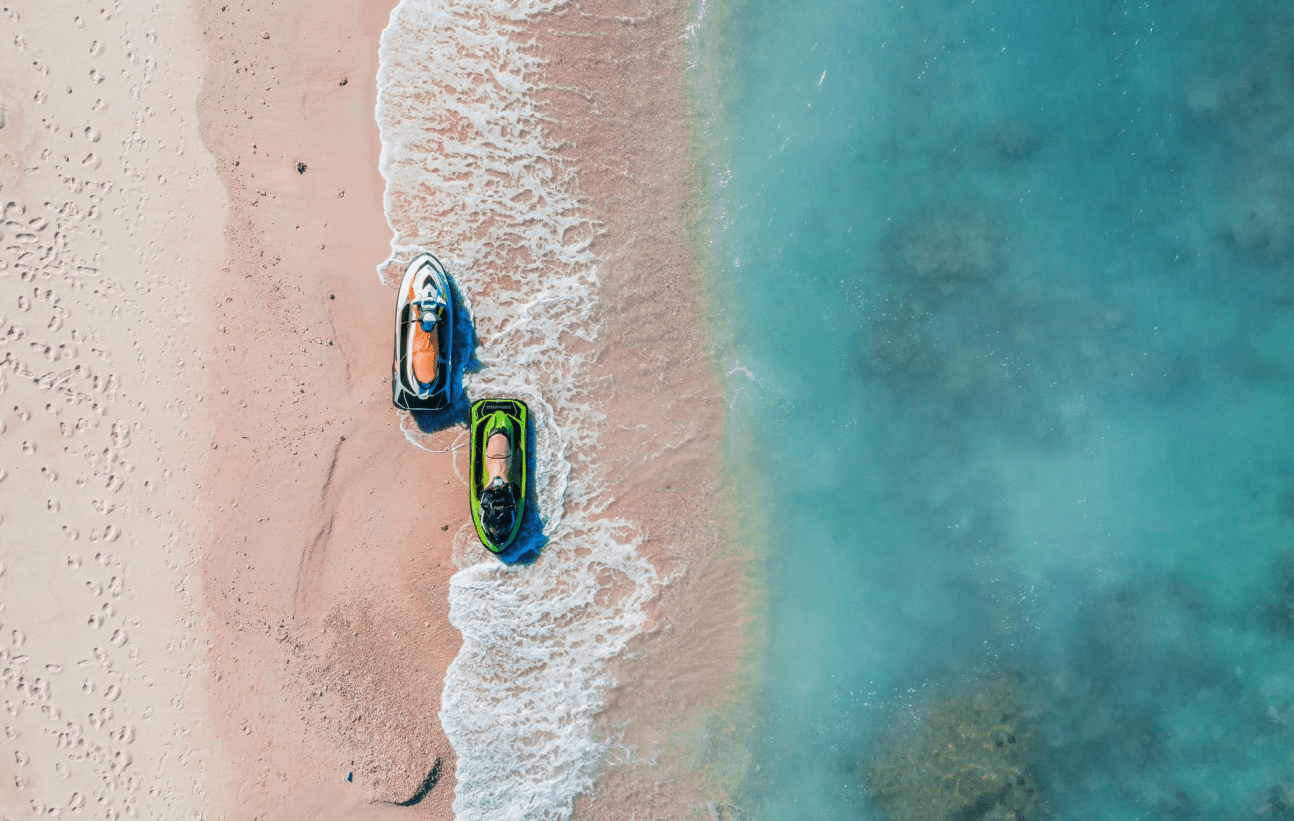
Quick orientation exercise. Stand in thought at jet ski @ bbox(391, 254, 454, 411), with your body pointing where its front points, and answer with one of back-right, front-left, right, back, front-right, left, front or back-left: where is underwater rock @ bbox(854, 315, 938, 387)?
right

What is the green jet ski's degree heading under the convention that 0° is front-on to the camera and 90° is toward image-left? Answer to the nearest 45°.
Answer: approximately 0°

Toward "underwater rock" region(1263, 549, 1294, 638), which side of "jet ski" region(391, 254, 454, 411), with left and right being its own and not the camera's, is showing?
right

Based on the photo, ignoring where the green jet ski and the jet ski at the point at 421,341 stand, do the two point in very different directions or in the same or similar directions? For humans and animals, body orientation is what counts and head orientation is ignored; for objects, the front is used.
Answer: very different directions

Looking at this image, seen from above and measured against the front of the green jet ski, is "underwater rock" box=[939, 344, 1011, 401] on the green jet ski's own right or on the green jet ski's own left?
on the green jet ski's own left

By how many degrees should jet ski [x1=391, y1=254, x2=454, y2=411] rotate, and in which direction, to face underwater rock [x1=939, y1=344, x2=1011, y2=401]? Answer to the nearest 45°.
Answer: approximately 90° to its right

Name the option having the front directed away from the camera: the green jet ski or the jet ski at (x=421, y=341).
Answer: the jet ski

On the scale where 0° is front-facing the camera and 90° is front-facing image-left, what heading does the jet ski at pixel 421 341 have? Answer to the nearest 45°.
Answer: approximately 180°

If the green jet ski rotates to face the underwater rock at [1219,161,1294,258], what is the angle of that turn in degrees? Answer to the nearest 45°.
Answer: approximately 90° to its left

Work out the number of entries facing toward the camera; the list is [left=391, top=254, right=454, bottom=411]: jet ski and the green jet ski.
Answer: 1
